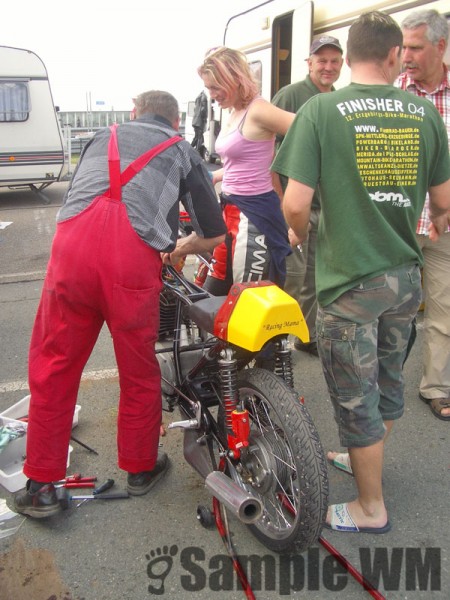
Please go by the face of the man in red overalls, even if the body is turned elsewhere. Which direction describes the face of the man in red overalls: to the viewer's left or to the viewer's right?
to the viewer's right

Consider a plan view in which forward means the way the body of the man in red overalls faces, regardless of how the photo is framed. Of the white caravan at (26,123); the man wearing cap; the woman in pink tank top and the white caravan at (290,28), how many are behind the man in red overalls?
0

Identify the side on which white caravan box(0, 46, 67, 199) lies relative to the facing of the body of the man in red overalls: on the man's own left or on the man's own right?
on the man's own left

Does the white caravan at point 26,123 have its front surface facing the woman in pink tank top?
no
